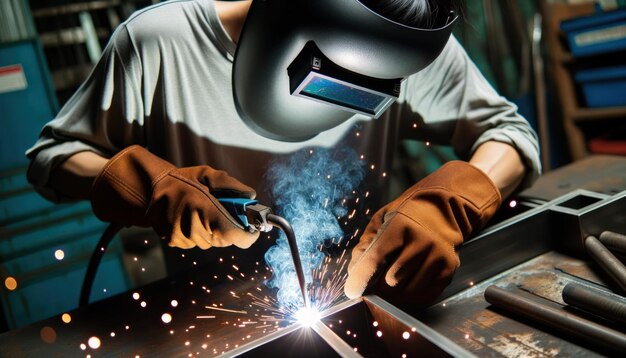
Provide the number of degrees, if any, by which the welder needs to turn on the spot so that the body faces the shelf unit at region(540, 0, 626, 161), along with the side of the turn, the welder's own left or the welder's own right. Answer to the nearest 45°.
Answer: approximately 135° to the welder's own left

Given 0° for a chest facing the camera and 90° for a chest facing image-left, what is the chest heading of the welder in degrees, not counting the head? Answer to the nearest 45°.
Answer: approximately 0°
